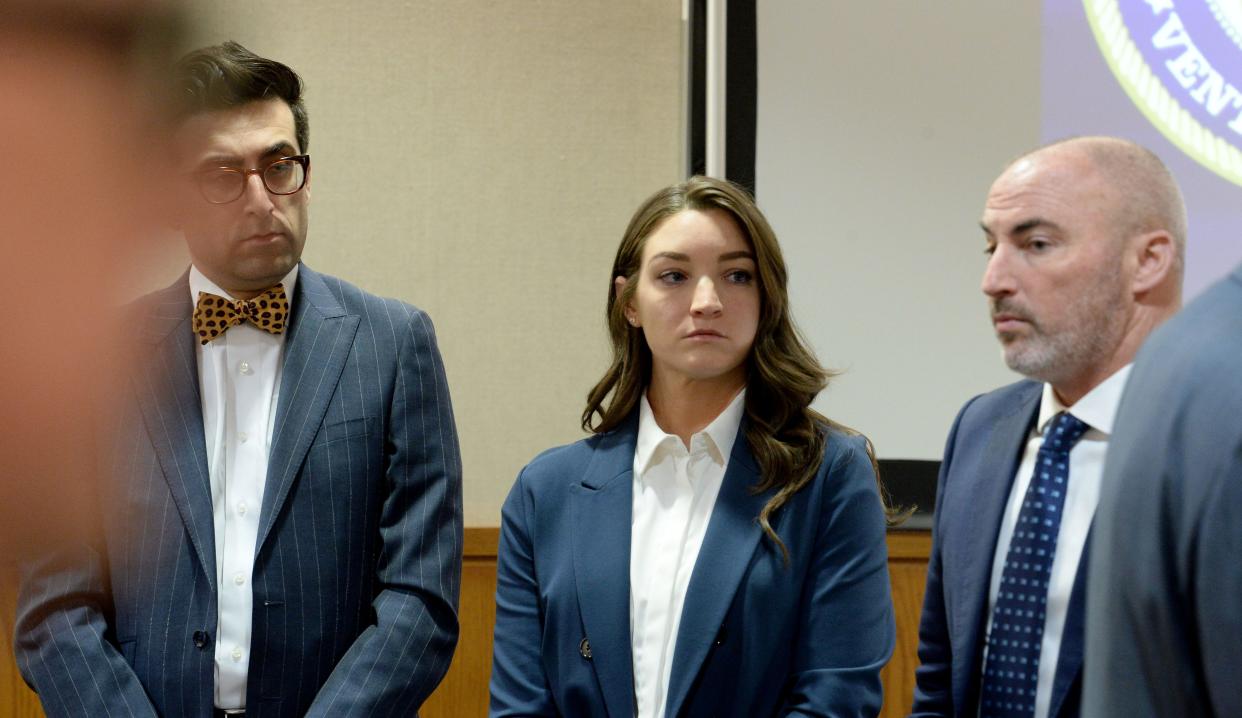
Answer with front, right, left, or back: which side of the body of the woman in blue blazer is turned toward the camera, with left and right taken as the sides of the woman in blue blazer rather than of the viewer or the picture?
front

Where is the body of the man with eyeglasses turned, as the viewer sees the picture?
toward the camera

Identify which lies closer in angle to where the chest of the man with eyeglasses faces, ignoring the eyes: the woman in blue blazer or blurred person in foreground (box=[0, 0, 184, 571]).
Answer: the blurred person in foreground

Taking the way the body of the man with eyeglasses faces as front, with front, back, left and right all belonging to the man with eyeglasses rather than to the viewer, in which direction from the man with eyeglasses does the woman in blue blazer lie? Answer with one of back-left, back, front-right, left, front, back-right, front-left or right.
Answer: left

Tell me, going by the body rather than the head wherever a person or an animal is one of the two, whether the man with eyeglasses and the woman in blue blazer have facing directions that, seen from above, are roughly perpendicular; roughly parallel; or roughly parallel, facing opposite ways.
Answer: roughly parallel

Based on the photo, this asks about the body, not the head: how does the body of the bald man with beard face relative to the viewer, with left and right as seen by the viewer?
facing the viewer and to the left of the viewer

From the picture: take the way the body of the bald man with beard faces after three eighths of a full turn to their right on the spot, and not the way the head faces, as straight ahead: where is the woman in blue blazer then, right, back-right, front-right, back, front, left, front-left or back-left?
left

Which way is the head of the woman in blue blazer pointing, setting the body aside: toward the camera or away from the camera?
toward the camera

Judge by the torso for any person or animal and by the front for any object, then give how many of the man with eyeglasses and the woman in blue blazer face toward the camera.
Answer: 2

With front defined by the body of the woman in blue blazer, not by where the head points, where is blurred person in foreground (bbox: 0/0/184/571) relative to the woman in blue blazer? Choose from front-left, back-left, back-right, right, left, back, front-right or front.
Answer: front

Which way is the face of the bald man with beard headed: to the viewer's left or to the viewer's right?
to the viewer's left

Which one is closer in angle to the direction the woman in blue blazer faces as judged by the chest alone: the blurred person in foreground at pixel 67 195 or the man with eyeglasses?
the blurred person in foreground
